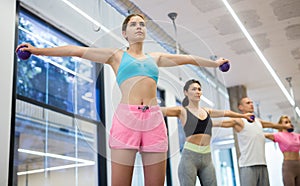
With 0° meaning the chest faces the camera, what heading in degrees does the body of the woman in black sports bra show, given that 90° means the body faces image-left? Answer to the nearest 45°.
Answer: approximately 315°

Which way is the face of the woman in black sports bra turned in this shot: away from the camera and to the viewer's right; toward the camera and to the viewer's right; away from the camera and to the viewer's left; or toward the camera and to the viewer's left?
toward the camera and to the viewer's right

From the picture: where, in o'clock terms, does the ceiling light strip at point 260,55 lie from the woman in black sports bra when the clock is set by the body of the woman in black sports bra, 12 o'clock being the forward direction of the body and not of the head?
The ceiling light strip is roughly at 8 o'clock from the woman in black sports bra.
